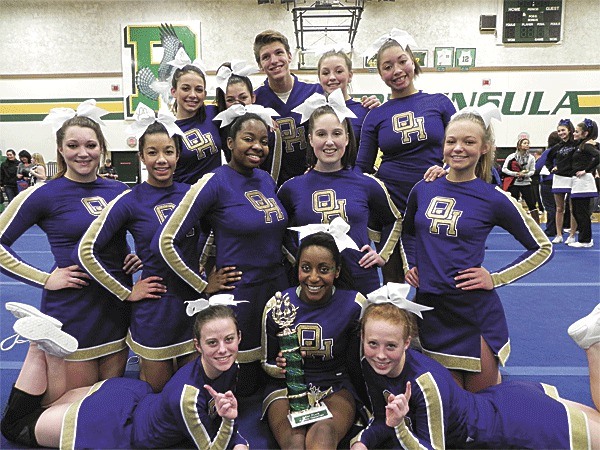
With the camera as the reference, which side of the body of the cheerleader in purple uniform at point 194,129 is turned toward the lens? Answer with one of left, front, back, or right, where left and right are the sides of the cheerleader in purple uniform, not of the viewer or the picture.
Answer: front

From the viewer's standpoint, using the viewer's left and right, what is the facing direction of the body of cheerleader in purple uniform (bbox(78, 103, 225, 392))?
facing the viewer and to the right of the viewer

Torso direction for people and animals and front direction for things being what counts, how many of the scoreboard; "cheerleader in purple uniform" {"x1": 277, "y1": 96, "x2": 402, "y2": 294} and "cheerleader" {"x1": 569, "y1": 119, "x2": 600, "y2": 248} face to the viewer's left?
1

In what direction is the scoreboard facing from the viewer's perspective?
toward the camera

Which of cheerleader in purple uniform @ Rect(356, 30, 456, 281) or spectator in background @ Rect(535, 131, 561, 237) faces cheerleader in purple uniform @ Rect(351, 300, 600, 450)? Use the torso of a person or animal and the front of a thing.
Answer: cheerleader in purple uniform @ Rect(356, 30, 456, 281)

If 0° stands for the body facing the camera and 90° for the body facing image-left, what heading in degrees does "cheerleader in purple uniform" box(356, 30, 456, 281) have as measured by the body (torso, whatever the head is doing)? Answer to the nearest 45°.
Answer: approximately 0°

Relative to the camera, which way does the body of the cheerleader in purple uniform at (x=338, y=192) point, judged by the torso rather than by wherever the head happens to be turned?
toward the camera

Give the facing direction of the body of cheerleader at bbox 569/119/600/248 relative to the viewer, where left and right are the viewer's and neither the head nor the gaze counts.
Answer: facing to the left of the viewer
